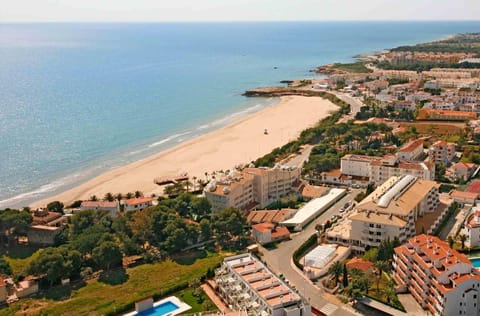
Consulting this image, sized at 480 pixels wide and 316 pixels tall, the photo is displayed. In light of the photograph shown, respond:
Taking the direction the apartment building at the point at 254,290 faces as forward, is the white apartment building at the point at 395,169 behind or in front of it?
behind

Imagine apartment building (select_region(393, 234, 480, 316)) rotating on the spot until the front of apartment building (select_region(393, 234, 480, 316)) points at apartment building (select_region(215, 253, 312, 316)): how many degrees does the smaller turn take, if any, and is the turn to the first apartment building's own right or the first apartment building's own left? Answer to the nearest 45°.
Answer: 0° — it already faces it

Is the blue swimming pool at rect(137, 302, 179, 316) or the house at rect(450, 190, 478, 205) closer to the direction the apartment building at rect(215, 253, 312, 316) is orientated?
the blue swimming pool

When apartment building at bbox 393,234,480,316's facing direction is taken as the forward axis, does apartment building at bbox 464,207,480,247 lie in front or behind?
behind

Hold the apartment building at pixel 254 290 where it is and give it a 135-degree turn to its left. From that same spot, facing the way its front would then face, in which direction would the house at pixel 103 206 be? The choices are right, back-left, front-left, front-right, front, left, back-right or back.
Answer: back-left

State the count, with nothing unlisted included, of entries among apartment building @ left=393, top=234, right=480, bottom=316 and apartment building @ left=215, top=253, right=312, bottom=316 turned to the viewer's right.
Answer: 0

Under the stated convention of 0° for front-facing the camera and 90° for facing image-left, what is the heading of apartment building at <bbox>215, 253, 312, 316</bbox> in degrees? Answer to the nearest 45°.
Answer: approximately 45°

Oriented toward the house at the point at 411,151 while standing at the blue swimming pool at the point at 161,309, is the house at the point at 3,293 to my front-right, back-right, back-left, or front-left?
back-left

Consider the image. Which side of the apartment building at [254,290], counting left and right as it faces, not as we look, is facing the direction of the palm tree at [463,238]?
back

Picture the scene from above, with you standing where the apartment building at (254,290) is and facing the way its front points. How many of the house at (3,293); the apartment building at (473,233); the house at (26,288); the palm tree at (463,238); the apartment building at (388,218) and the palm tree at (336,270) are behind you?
4

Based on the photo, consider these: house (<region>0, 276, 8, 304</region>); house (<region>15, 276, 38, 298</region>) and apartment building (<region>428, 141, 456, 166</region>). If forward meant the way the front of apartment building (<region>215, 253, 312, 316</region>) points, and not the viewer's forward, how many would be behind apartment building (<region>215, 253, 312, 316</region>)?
1

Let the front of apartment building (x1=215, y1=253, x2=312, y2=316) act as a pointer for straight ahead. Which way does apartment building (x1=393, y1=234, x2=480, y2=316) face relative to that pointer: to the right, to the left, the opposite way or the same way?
the same way

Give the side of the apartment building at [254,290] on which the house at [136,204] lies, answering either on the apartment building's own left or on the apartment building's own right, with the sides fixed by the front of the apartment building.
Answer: on the apartment building's own right

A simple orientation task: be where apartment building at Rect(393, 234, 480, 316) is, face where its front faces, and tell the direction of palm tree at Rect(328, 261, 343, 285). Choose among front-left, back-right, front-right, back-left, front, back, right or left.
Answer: front-right

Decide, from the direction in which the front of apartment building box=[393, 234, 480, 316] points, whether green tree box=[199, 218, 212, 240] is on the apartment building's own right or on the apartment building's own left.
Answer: on the apartment building's own right
